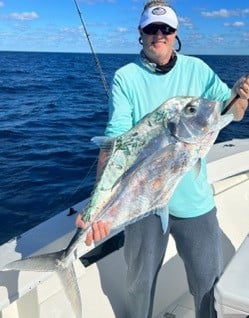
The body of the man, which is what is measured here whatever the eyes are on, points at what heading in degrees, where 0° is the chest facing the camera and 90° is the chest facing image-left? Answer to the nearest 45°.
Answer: approximately 0°
